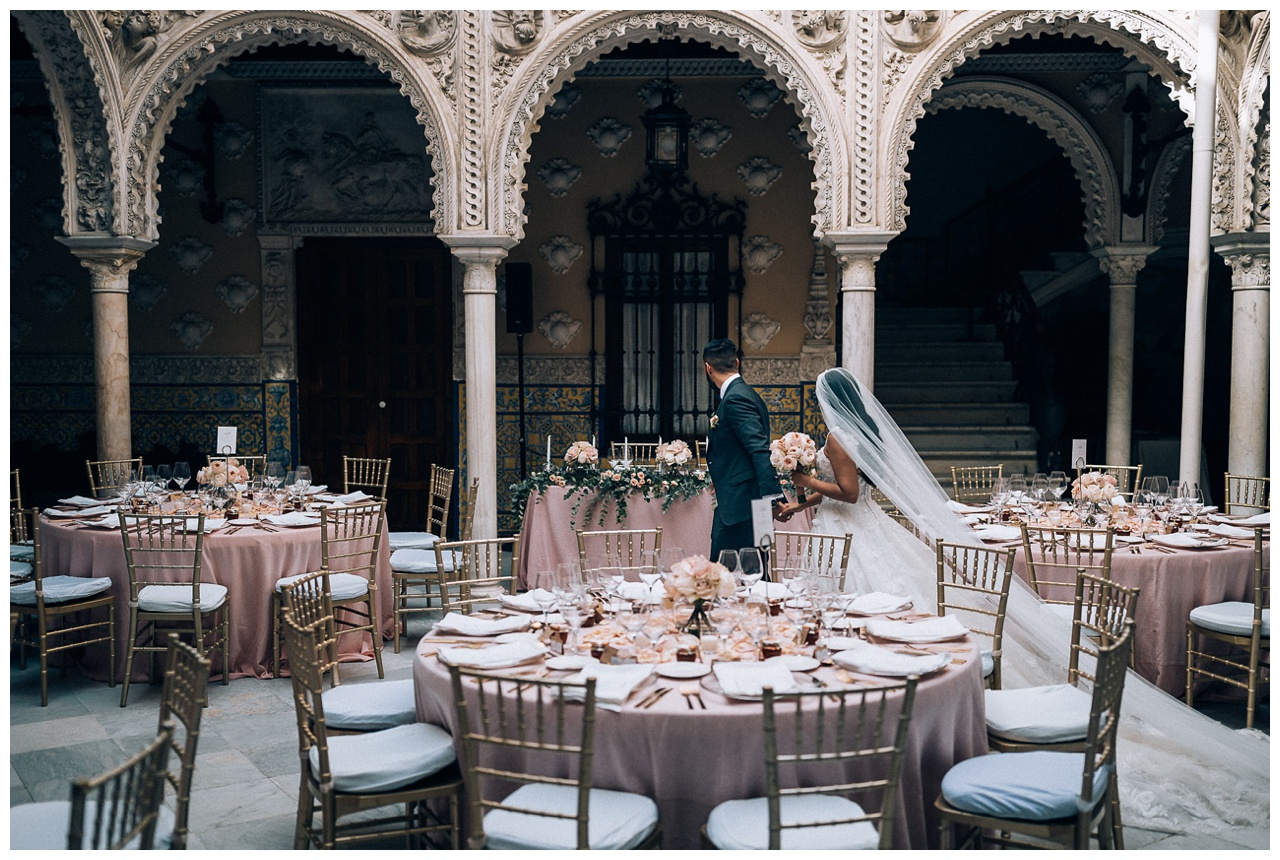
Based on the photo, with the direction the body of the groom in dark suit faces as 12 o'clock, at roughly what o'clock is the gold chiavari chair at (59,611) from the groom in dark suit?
The gold chiavari chair is roughly at 12 o'clock from the groom in dark suit.

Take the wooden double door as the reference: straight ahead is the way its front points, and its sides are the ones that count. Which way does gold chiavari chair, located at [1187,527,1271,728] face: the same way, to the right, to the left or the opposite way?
the opposite way

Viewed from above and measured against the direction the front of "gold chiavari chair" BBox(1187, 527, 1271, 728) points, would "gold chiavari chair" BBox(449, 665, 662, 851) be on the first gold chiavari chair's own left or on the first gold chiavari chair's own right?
on the first gold chiavari chair's own left

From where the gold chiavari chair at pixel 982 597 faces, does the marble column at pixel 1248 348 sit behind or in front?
behind

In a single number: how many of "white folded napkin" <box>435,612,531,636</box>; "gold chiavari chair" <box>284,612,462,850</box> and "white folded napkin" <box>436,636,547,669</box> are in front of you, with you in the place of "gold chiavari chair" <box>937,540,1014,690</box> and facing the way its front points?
3

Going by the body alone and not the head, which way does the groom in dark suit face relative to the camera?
to the viewer's left

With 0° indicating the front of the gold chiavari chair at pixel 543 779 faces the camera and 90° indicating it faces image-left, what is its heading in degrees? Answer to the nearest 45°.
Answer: approximately 225°

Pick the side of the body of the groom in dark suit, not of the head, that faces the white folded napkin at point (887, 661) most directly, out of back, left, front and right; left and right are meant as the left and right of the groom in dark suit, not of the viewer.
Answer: left

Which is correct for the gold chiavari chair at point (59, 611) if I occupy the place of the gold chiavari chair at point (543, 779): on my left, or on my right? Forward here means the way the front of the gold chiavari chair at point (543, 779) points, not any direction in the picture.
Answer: on my left

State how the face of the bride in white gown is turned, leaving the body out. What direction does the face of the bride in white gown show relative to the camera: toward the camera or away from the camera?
away from the camera

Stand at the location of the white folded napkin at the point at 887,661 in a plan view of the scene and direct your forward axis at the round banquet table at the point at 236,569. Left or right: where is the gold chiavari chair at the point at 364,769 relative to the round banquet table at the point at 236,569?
left

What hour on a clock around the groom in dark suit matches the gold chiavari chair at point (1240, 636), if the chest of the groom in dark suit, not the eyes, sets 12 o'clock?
The gold chiavari chair is roughly at 6 o'clock from the groom in dark suit.

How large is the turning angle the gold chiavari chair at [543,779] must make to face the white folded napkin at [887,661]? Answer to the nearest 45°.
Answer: approximately 45° to its right

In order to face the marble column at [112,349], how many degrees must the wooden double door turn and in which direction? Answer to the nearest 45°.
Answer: approximately 45° to its right
